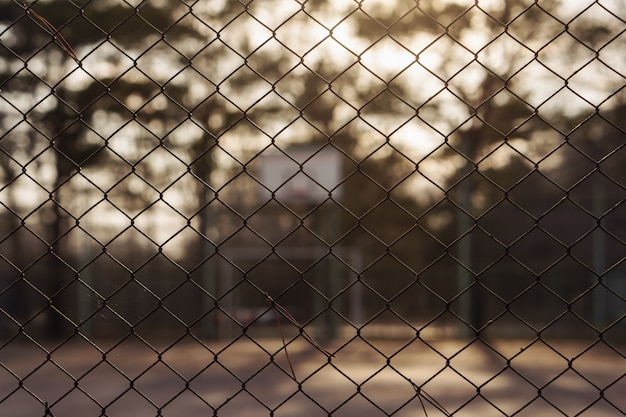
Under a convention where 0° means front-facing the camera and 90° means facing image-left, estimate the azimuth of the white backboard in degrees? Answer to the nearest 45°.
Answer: approximately 0°

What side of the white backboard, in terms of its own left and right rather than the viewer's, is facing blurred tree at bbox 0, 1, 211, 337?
right
